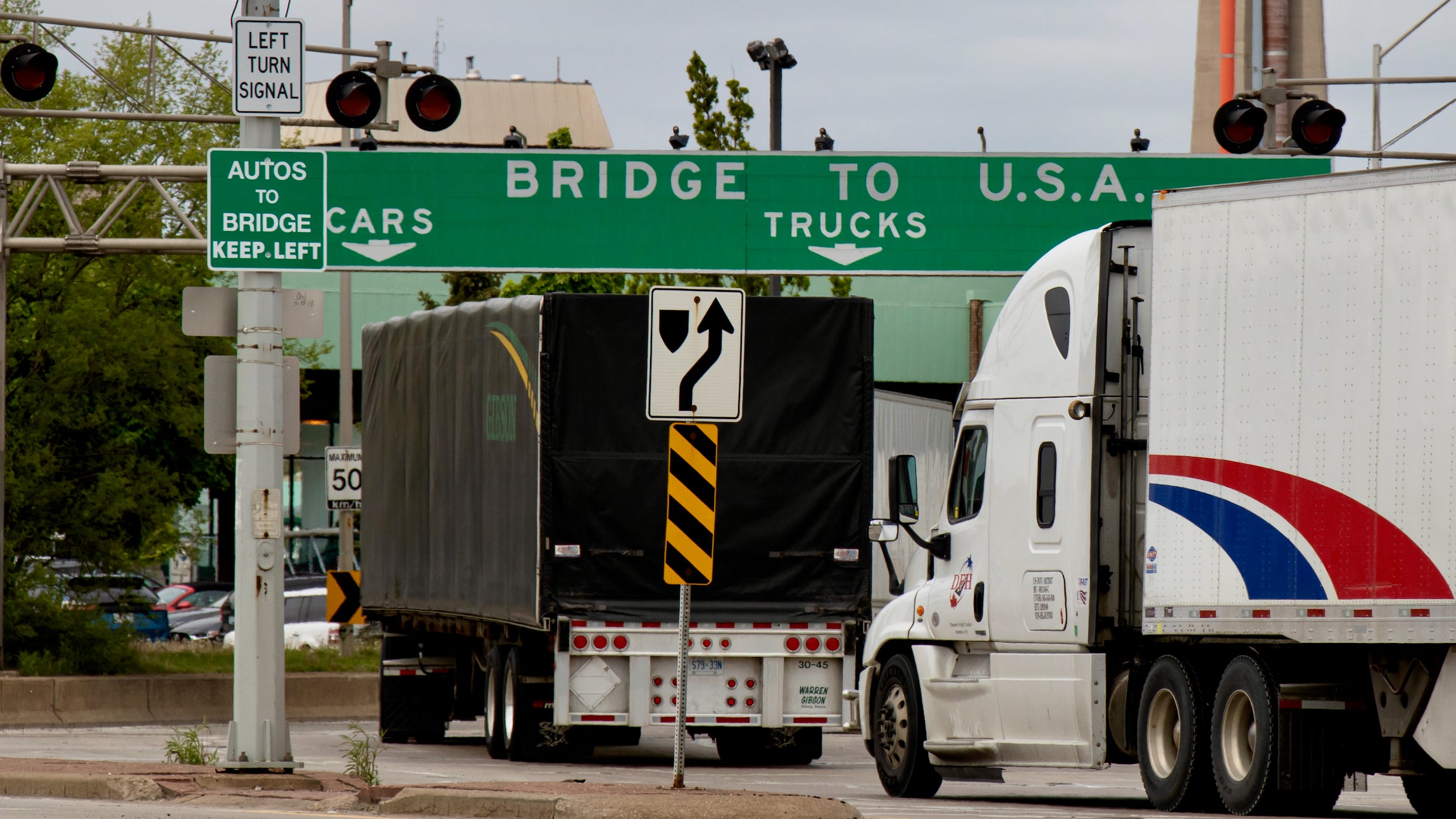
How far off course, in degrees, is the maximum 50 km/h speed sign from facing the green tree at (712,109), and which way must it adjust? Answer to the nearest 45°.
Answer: approximately 135° to its left

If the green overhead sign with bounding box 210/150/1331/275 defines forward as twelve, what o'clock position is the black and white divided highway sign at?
The black and white divided highway sign is roughly at 12 o'clock from the green overhead sign.

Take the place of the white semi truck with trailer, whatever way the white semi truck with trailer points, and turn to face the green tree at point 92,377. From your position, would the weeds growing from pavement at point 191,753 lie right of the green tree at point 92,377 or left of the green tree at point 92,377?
left

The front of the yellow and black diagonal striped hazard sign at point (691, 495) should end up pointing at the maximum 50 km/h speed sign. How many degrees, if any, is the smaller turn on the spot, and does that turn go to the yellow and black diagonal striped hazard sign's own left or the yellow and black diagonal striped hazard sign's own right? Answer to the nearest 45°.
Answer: approximately 180°

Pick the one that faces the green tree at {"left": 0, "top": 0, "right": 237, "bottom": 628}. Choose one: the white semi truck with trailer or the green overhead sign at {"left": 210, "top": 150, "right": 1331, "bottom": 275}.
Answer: the white semi truck with trailer

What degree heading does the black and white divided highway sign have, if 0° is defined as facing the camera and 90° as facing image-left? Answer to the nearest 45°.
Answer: approximately 0°

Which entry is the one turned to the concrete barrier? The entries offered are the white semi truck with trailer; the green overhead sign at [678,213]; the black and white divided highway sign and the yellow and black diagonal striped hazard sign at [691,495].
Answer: the white semi truck with trailer

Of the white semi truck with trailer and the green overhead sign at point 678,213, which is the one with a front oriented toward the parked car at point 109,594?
the white semi truck with trailer

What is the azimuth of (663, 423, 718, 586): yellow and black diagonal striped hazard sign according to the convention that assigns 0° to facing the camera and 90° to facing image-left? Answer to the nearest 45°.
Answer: approximately 0°
